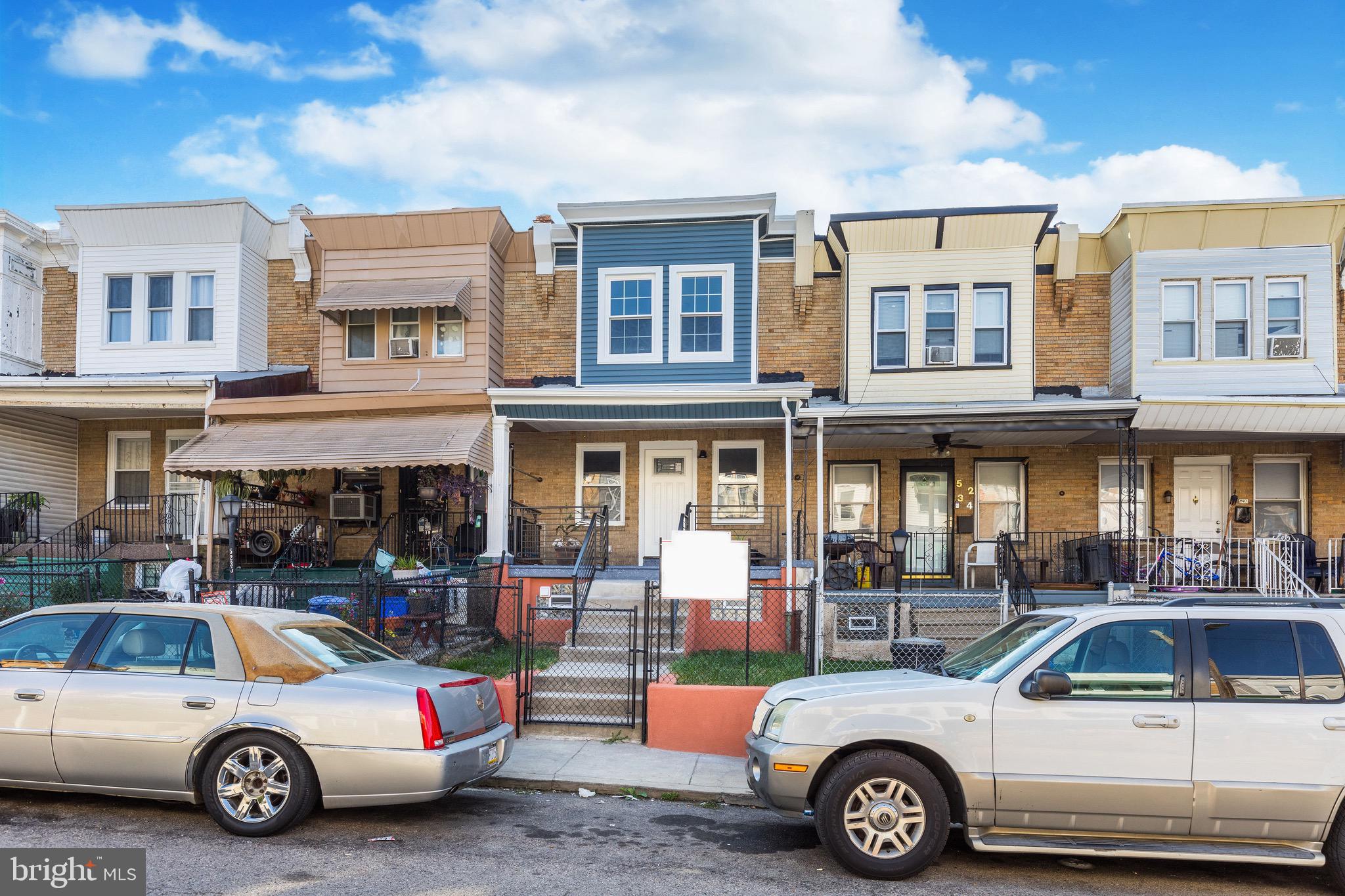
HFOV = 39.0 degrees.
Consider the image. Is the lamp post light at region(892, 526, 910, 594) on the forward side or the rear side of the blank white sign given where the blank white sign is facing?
on the rear side

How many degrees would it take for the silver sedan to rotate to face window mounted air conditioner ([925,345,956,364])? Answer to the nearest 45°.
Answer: approximately 90° to its right

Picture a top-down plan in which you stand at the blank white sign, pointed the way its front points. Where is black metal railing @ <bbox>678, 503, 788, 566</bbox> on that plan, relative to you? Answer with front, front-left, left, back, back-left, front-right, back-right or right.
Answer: back

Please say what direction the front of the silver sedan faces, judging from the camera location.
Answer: facing away from the viewer and to the left of the viewer

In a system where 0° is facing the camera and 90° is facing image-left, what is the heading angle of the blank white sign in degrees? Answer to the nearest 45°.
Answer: approximately 0°

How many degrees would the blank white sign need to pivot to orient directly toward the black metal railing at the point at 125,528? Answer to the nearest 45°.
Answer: approximately 135° to its right

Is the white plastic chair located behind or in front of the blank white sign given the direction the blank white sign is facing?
behind

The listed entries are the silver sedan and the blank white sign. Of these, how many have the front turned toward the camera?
1

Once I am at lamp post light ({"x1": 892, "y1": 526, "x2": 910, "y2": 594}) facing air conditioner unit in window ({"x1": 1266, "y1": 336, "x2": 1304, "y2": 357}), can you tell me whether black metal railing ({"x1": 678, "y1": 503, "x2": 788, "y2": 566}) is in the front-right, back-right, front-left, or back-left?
back-left

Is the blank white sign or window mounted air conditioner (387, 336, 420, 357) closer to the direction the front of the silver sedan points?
the window mounted air conditioner
